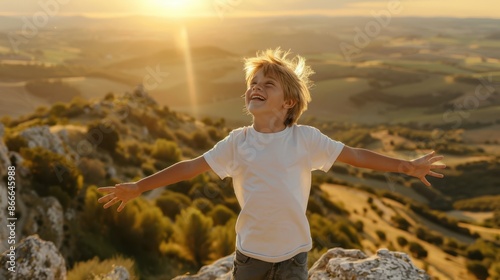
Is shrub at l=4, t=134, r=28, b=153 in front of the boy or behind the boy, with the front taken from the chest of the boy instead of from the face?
behind

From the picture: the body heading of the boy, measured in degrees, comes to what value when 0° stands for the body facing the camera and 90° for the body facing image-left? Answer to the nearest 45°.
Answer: approximately 0°

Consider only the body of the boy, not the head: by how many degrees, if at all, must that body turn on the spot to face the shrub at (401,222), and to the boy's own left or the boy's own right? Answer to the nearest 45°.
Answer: approximately 180°

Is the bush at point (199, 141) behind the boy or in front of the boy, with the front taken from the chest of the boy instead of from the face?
behind

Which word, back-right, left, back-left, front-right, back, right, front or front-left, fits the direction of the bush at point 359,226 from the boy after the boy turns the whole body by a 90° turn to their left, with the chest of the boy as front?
left

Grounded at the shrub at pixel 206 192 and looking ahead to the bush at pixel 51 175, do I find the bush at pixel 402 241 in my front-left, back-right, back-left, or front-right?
back-right

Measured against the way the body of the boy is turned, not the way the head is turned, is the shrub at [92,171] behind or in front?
behind
